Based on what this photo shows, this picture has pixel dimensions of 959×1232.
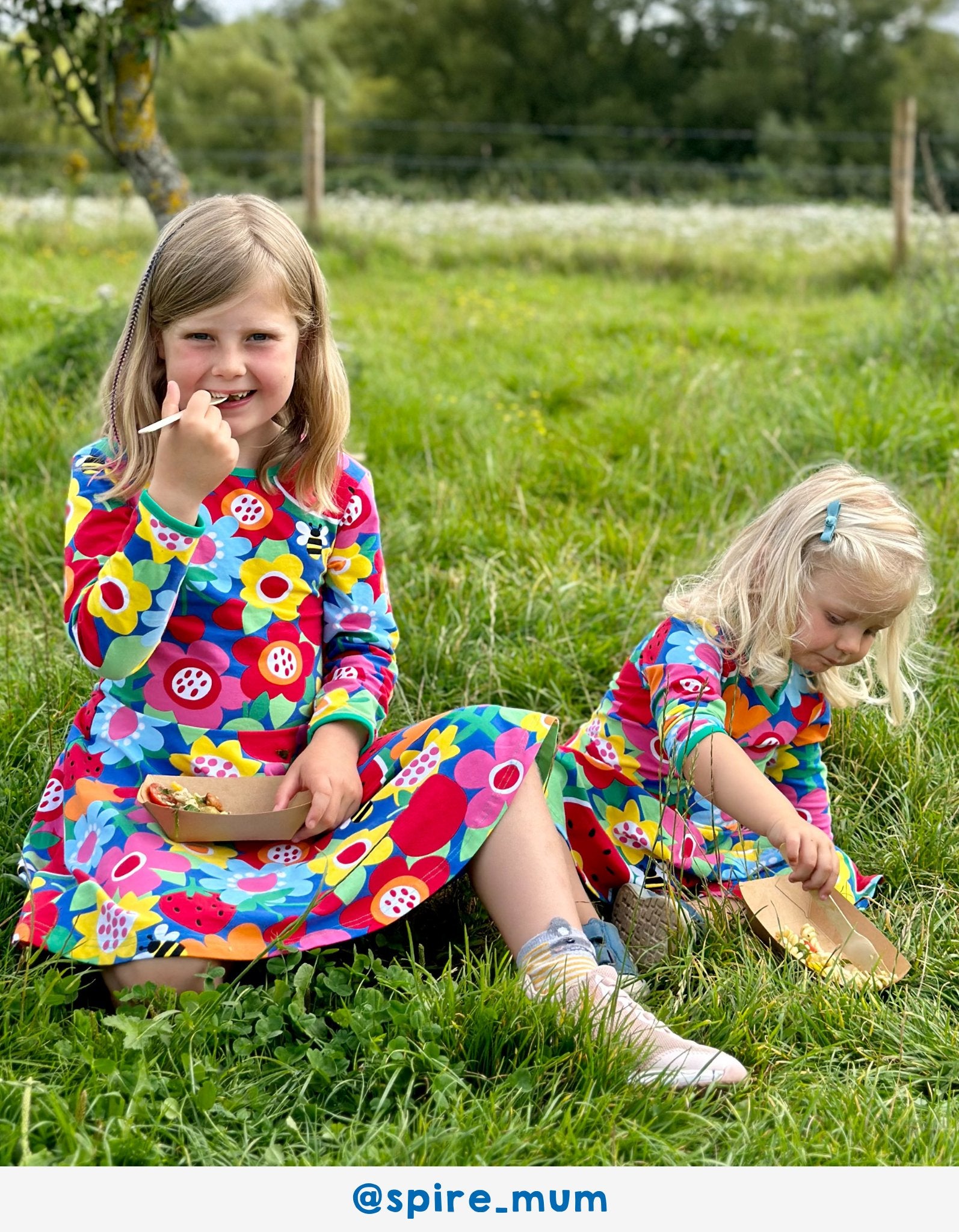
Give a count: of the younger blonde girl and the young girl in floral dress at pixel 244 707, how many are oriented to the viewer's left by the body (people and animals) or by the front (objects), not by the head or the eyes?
0

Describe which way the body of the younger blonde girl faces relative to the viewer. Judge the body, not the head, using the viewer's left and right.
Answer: facing the viewer and to the right of the viewer

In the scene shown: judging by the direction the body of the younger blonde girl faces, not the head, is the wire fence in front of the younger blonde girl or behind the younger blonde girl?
behind

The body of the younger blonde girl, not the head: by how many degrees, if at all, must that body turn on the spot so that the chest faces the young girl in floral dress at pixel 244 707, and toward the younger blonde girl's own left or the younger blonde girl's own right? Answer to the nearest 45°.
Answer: approximately 90° to the younger blonde girl's own right

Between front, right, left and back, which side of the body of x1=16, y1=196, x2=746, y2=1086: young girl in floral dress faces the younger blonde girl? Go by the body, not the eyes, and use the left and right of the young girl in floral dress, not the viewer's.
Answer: left

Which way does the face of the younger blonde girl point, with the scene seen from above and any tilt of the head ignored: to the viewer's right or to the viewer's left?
to the viewer's right

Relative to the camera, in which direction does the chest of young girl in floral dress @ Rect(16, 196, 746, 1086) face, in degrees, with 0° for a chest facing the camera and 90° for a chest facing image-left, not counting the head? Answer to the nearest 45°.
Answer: approximately 0°

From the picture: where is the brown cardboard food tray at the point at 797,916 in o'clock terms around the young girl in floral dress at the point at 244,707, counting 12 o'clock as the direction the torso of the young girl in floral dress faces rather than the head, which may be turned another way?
The brown cardboard food tray is roughly at 9 o'clock from the young girl in floral dress.

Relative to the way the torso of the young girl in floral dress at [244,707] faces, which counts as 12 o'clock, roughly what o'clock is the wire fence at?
The wire fence is roughly at 6 o'clock from the young girl in floral dress.
